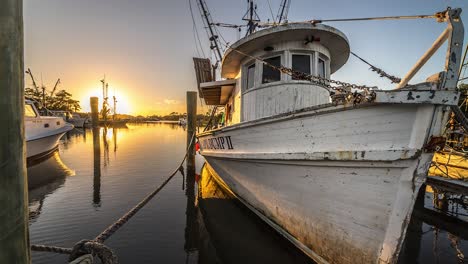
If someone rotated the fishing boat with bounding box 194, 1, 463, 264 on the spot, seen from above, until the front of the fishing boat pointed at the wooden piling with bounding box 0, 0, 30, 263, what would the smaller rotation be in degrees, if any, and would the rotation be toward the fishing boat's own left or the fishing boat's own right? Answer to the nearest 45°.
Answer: approximately 90° to the fishing boat's own right

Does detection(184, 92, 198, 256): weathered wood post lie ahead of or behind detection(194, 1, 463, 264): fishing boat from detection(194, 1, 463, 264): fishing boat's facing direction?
behind

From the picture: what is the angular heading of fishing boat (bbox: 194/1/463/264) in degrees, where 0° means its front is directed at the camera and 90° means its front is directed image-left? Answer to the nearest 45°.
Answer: approximately 315°

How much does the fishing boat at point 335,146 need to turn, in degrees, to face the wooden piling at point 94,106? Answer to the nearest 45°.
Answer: approximately 180°

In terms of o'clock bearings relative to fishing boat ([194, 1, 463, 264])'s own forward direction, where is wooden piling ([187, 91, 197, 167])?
The wooden piling is roughly at 6 o'clock from the fishing boat.
